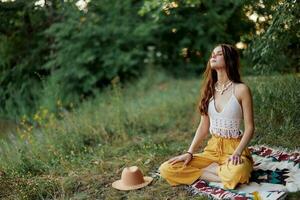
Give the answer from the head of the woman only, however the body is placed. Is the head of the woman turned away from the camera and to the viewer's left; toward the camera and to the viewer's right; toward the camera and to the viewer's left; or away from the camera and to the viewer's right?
toward the camera and to the viewer's left

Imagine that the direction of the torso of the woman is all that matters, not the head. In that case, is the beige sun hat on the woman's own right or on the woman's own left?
on the woman's own right

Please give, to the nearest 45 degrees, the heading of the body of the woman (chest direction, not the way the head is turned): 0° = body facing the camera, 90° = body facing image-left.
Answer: approximately 45°
